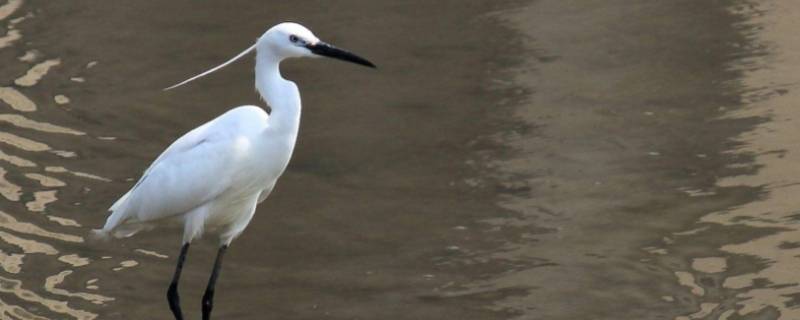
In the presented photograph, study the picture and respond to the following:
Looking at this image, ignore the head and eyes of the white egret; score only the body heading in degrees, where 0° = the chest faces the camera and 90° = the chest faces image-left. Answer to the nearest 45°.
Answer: approximately 270°
